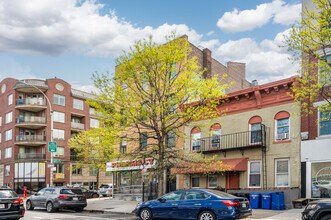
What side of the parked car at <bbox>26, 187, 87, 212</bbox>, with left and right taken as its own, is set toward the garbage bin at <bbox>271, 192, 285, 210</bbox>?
back

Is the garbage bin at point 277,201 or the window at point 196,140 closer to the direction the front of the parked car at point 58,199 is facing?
the window

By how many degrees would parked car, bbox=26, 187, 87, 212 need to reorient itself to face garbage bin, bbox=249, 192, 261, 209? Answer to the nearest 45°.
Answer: approximately 180°

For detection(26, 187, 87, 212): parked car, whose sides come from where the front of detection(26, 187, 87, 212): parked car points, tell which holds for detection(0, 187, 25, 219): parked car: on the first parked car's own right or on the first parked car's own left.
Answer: on the first parked car's own left

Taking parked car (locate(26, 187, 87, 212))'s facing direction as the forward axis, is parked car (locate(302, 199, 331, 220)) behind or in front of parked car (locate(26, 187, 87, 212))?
behind

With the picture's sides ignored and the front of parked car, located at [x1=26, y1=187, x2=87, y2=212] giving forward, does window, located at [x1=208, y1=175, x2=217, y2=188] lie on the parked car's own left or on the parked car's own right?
on the parked car's own right

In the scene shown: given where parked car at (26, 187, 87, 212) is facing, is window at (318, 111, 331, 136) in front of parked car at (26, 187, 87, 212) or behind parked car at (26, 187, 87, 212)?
behind

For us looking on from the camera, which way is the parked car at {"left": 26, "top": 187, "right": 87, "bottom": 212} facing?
facing away from the viewer and to the left of the viewer
